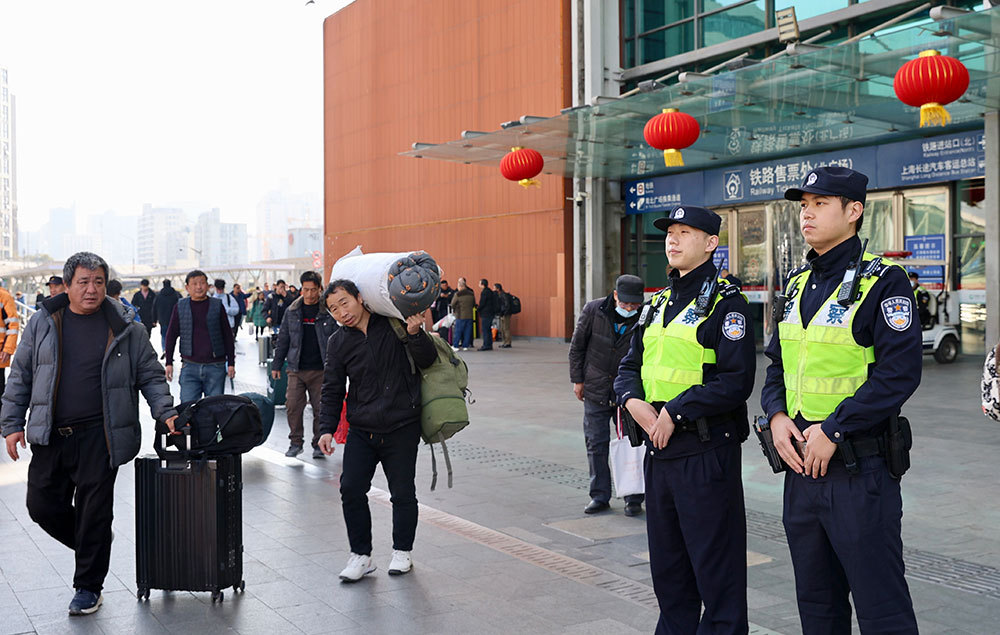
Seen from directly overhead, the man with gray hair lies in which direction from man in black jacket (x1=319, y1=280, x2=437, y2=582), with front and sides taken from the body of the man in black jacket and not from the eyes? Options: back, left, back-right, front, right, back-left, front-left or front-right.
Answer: right

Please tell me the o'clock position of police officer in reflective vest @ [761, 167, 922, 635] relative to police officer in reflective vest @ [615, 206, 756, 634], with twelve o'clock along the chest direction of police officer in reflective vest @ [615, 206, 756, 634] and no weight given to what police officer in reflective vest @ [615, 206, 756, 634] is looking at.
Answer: police officer in reflective vest @ [761, 167, 922, 635] is roughly at 9 o'clock from police officer in reflective vest @ [615, 206, 756, 634].

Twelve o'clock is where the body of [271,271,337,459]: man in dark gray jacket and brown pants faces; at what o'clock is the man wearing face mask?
The man wearing face mask is roughly at 11 o'clock from the man in dark gray jacket and brown pants.

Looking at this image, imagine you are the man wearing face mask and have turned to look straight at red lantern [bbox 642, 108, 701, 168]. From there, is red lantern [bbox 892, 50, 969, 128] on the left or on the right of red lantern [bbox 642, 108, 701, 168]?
right

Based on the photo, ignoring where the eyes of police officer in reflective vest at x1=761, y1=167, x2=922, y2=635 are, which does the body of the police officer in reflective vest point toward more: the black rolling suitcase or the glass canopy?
the black rolling suitcase

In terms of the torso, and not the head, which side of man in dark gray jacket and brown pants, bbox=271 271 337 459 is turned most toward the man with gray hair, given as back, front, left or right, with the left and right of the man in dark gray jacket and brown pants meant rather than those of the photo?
front

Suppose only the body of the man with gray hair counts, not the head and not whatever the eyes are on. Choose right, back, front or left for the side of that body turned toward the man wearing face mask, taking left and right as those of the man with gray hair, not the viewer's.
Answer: left

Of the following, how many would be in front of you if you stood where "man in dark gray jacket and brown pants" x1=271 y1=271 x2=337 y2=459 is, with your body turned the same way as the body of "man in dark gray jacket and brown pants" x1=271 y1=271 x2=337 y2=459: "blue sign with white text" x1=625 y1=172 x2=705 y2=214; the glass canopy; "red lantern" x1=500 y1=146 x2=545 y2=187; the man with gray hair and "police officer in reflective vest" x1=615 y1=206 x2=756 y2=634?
2

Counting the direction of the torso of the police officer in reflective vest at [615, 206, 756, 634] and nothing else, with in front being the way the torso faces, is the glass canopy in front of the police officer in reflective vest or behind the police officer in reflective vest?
behind
